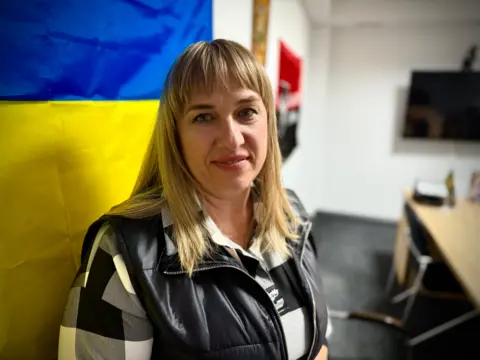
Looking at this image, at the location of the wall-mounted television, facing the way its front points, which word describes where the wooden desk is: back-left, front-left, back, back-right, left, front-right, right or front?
front

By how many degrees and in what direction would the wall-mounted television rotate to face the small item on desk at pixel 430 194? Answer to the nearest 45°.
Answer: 0° — it already faces it

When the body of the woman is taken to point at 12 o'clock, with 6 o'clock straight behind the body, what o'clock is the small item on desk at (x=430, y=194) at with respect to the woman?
The small item on desk is roughly at 9 o'clock from the woman.

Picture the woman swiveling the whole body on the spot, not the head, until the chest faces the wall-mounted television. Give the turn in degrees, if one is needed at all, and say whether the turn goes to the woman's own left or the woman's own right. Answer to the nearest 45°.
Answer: approximately 90° to the woman's own left

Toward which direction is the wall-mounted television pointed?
toward the camera

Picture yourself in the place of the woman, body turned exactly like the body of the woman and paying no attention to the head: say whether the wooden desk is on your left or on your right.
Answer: on your left

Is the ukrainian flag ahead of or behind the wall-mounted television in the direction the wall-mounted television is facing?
ahead

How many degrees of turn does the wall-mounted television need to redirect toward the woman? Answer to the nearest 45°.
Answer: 0° — it already faces them

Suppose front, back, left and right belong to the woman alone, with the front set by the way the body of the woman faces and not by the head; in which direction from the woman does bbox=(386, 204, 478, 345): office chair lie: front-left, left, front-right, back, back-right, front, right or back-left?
left

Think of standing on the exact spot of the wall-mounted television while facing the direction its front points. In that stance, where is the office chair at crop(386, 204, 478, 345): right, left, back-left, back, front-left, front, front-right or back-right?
front

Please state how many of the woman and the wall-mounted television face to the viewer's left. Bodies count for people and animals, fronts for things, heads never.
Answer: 0
